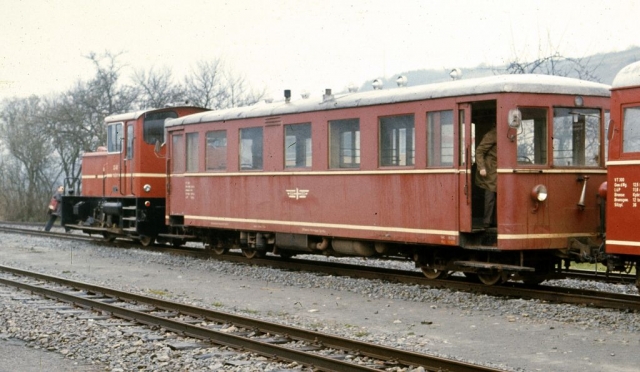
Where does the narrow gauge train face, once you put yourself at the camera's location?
facing away from the viewer and to the left of the viewer

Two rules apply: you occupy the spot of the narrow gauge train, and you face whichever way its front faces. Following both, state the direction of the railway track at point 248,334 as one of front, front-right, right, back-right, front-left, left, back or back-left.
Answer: back-left

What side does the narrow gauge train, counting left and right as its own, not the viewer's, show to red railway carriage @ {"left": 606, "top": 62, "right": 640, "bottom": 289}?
back

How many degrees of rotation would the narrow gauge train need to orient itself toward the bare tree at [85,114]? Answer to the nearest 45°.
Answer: approximately 45° to its right
